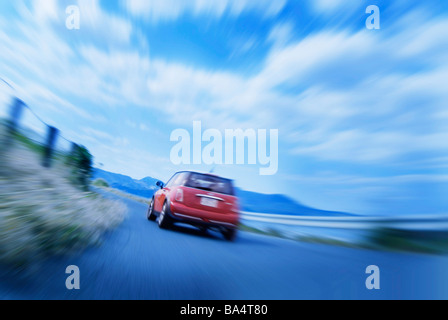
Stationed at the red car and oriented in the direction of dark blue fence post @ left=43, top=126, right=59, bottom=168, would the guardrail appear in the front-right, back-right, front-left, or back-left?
back-left

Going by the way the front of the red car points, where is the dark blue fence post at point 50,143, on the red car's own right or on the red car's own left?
on the red car's own left

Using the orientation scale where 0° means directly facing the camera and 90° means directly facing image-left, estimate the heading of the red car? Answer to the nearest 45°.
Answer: approximately 135°
